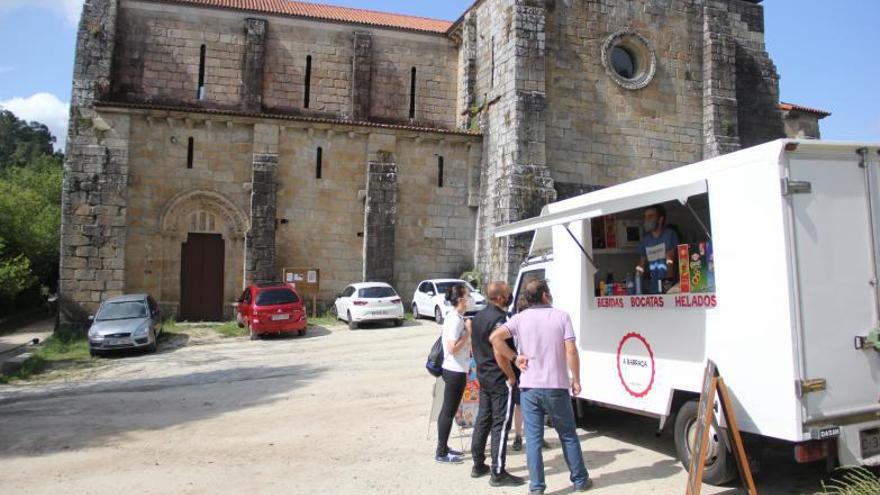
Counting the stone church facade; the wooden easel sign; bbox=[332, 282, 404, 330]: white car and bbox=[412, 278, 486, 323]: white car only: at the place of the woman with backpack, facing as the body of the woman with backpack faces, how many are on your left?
3

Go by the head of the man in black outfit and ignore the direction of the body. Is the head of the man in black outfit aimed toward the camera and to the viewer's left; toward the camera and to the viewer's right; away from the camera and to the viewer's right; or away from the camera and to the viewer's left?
away from the camera and to the viewer's right

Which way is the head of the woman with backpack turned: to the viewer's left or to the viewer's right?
to the viewer's right

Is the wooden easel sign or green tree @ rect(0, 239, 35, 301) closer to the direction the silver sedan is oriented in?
the wooden easel sign

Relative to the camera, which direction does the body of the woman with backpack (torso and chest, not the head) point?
to the viewer's right

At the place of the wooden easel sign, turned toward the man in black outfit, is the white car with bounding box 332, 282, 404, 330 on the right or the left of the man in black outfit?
right

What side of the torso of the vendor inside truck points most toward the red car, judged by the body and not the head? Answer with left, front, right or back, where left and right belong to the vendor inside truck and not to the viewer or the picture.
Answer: right

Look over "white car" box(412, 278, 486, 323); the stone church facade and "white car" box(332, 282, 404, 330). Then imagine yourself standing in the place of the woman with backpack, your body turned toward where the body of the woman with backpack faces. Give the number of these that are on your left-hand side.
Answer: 3

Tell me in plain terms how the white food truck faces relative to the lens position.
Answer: facing away from the viewer and to the left of the viewer
